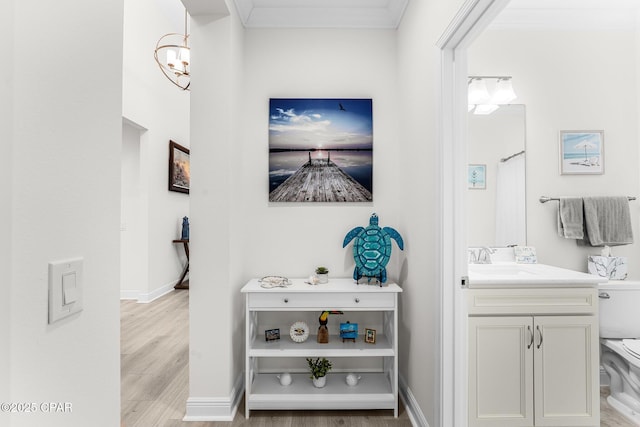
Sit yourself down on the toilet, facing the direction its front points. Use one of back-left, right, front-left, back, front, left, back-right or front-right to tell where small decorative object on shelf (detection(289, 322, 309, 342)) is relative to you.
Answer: right

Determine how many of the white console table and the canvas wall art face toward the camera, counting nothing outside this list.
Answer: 2

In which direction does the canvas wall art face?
toward the camera

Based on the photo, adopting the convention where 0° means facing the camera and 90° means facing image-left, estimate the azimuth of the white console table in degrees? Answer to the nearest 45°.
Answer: approximately 0°

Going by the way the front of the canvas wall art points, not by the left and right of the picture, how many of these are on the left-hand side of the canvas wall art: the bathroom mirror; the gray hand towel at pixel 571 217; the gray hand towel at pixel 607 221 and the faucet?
4

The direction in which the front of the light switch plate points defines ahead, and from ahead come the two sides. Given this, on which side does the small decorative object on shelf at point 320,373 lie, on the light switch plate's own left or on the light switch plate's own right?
on the light switch plate's own left

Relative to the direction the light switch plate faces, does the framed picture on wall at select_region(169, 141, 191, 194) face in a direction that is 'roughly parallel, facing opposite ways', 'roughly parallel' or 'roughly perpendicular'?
roughly parallel

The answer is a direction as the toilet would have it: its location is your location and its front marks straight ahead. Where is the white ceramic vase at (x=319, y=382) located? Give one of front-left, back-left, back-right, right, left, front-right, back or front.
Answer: right

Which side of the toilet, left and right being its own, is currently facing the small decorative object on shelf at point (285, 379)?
right

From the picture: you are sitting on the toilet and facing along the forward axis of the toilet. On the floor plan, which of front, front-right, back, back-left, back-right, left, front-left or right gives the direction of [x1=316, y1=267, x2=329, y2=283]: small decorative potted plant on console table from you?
right

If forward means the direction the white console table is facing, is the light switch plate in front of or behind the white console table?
in front
